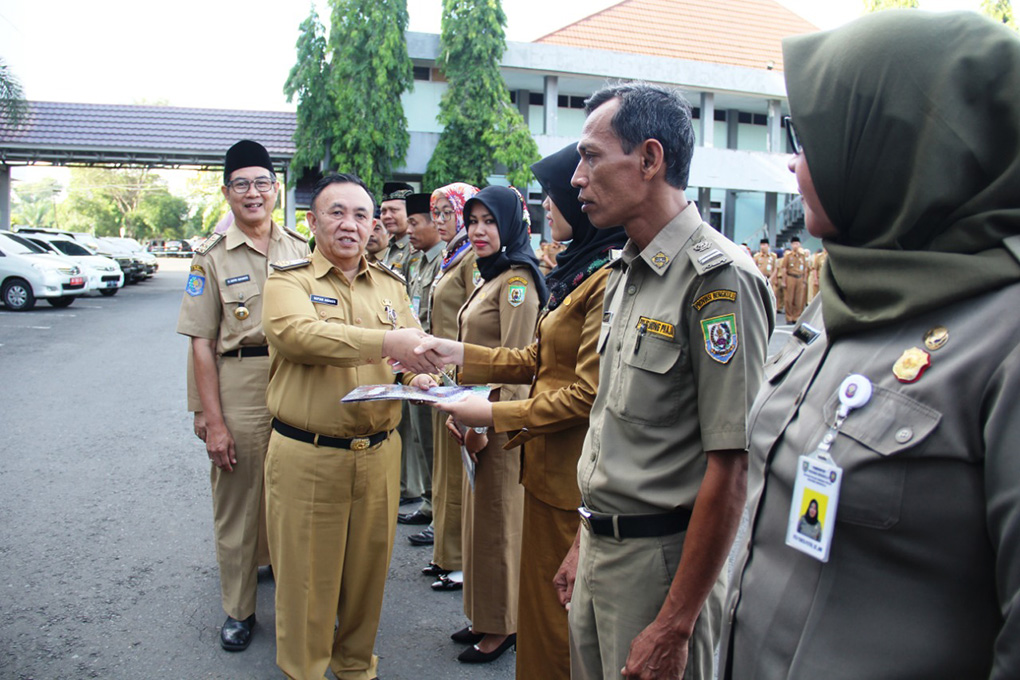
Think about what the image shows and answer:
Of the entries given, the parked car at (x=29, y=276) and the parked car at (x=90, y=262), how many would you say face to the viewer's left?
0

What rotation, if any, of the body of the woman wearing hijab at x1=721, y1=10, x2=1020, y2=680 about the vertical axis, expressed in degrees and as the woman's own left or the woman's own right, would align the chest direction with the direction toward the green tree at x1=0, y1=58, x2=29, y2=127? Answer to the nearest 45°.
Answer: approximately 90° to the woman's own right

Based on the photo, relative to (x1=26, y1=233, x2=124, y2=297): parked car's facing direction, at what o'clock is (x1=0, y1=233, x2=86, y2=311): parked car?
(x1=0, y1=233, x2=86, y2=311): parked car is roughly at 2 o'clock from (x1=26, y1=233, x2=124, y2=297): parked car.

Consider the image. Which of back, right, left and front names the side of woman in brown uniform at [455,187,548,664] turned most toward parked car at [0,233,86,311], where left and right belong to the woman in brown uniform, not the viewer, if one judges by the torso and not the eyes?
right

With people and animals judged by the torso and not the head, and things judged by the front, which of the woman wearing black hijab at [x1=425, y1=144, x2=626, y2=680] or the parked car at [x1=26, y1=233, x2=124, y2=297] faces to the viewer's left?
the woman wearing black hijab

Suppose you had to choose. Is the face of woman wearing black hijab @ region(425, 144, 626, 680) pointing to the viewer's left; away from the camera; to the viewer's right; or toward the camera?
to the viewer's left

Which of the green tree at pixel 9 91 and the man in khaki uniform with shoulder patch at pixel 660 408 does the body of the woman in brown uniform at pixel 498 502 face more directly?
the man in khaki uniform with shoulder patch

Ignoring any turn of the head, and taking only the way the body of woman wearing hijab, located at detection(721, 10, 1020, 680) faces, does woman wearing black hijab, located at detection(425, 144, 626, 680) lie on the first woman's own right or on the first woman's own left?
on the first woman's own right

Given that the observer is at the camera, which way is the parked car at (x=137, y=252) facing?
facing the viewer and to the right of the viewer

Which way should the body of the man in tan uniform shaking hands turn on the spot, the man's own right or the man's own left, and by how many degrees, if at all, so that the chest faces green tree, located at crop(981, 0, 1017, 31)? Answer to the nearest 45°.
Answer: approximately 90° to the man's own left
